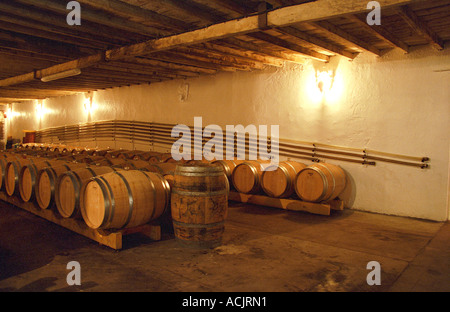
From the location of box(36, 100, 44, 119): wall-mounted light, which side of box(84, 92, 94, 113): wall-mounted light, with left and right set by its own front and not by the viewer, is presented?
right

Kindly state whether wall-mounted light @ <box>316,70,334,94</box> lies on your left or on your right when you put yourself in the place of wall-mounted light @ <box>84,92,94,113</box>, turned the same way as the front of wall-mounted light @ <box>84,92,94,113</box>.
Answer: on your left

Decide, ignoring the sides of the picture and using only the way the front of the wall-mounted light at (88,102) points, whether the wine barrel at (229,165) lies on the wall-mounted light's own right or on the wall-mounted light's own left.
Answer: on the wall-mounted light's own left

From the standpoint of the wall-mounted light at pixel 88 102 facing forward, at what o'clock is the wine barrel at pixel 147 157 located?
The wine barrel is roughly at 10 o'clock from the wall-mounted light.

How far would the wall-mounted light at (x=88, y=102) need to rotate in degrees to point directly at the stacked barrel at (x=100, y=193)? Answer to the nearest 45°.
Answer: approximately 45° to its left

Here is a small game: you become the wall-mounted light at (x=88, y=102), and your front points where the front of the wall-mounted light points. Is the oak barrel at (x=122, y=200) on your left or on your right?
on your left

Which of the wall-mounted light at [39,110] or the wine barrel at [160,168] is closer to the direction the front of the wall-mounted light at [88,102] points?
the wine barrel

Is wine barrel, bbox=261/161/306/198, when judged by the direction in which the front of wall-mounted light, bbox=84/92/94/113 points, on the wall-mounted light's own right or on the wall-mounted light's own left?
on the wall-mounted light's own left

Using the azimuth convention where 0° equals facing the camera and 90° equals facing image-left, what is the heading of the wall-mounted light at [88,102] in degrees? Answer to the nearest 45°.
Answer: approximately 45°
